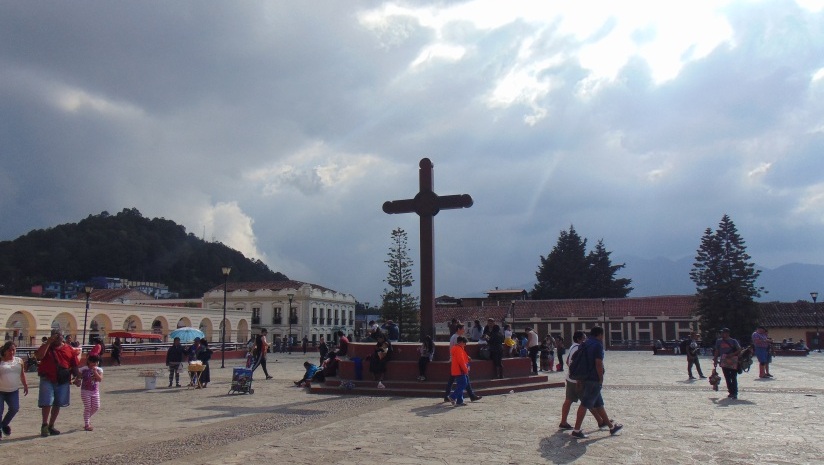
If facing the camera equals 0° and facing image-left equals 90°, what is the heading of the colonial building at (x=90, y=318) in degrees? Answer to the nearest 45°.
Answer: approximately 315°

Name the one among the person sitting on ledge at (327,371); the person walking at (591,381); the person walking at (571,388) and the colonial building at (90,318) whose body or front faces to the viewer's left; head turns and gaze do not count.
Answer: the person sitting on ledge

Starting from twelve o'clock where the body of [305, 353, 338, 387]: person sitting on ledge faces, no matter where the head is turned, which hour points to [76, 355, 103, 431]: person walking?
The person walking is roughly at 10 o'clock from the person sitting on ledge.

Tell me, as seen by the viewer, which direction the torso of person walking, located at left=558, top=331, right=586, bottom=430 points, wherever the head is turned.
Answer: to the viewer's right
